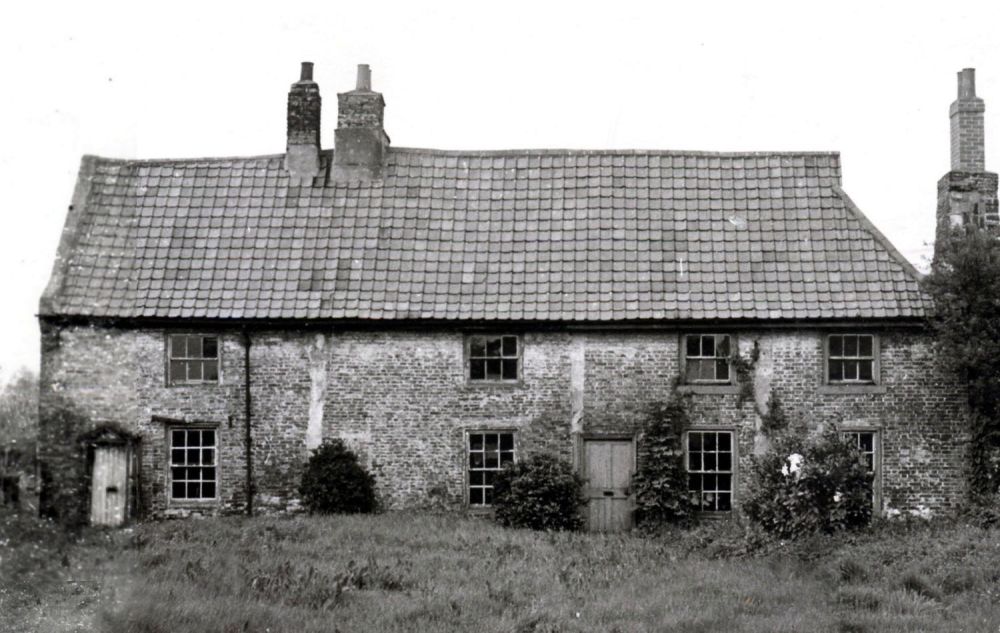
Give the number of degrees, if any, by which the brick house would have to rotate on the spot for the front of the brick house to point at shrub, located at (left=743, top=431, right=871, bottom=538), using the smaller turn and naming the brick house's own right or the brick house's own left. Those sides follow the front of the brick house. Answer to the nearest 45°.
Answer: approximately 45° to the brick house's own left

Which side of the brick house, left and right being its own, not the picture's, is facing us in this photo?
front

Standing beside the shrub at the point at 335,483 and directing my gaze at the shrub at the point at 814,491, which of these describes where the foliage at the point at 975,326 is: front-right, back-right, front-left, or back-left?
front-left
